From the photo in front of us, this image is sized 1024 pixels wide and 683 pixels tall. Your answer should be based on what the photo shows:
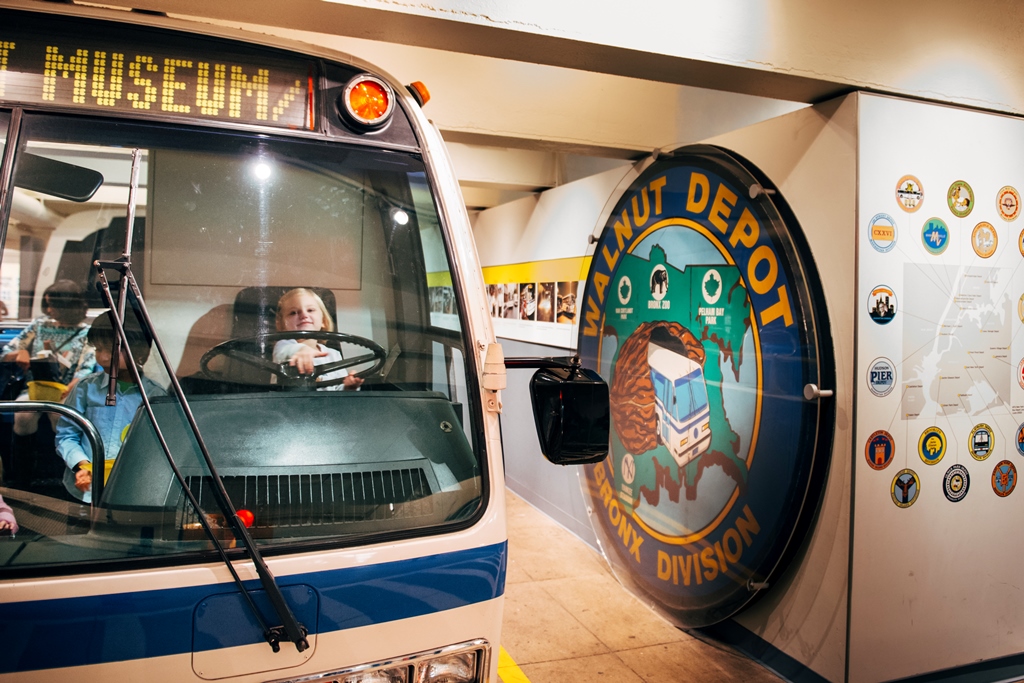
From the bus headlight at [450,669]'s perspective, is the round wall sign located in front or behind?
behind

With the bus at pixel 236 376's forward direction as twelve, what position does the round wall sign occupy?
The round wall sign is roughly at 8 o'clock from the bus.

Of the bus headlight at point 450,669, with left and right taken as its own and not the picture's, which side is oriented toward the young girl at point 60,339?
right

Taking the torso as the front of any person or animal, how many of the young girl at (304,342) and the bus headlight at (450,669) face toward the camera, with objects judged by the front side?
2

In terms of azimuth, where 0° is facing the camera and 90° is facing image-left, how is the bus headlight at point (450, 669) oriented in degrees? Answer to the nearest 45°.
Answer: approximately 0°

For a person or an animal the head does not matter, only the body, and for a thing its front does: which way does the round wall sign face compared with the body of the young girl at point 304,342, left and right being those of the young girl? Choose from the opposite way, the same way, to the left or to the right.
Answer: to the right

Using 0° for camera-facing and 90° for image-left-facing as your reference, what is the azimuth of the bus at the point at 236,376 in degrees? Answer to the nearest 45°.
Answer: approximately 0°

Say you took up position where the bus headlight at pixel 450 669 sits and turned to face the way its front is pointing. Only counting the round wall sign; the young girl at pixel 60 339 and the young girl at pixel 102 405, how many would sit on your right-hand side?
2

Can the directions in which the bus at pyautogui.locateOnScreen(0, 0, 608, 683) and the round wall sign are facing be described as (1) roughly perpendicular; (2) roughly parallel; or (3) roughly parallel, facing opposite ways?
roughly perpendicular
